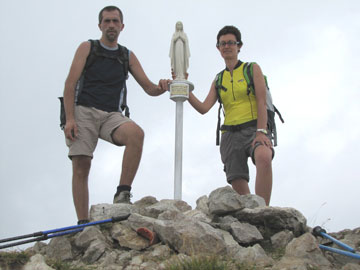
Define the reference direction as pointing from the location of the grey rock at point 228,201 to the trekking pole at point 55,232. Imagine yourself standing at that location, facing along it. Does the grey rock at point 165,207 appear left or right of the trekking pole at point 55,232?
right

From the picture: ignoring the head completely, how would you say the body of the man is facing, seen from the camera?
toward the camera

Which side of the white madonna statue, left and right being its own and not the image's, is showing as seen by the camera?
front

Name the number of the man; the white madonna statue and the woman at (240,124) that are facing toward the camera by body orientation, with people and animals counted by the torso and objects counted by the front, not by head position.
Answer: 3

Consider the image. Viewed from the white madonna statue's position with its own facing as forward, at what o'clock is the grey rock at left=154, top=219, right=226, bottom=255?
The grey rock is roughly at 12 o'clock from the white madonna statue.

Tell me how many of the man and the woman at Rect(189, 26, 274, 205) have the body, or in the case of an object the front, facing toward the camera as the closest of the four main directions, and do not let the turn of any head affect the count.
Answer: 2

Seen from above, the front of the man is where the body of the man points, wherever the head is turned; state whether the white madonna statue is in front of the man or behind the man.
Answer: behind

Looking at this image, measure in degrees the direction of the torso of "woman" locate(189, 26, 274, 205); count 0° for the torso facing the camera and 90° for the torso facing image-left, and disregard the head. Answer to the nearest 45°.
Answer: approximately 0°

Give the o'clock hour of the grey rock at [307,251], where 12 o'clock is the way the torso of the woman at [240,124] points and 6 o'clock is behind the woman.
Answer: The grey rock is roughly at 11 o'clock from the woman.
